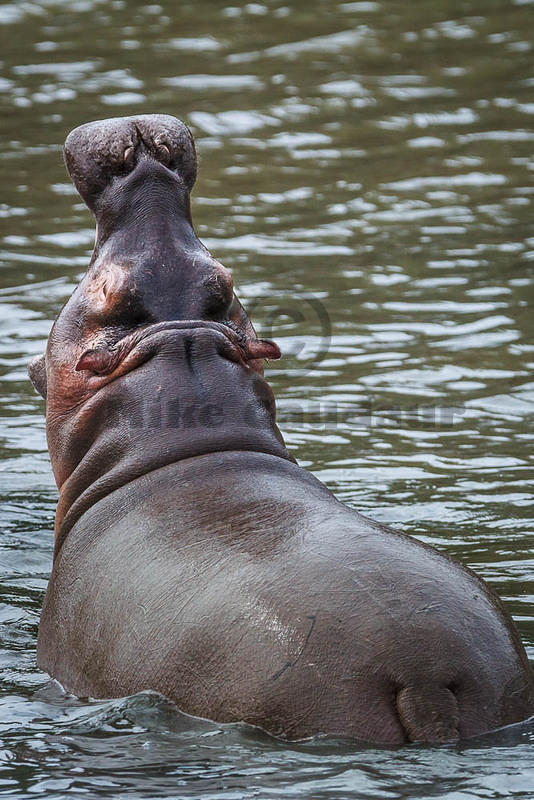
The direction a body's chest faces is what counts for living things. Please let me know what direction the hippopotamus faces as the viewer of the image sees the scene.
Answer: facing away from the viewer and to the left of the viewer
